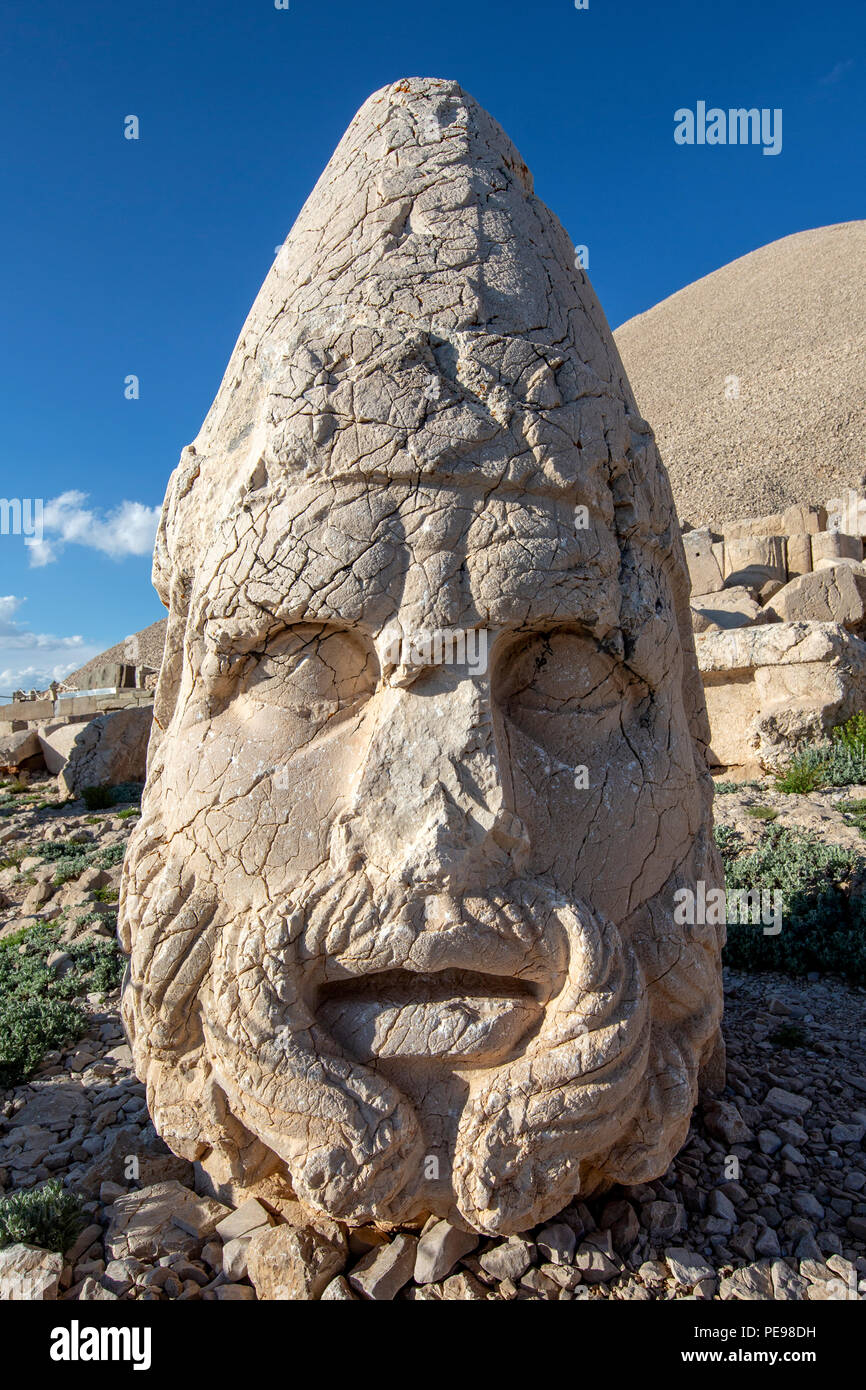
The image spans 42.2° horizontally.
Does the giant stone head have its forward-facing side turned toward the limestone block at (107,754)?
no

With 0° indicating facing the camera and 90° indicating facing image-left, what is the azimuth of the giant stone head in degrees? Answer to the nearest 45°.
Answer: approximately 0°

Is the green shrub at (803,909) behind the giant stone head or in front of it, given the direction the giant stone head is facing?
behind

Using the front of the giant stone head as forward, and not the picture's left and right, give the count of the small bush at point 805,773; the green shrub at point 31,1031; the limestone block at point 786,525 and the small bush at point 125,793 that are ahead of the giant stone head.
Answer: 0

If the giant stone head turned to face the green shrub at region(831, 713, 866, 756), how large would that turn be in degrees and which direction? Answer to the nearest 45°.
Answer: approximately 135° to its left

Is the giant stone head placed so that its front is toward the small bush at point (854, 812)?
no

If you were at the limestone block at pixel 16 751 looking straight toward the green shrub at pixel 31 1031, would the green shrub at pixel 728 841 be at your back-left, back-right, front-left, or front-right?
front-left

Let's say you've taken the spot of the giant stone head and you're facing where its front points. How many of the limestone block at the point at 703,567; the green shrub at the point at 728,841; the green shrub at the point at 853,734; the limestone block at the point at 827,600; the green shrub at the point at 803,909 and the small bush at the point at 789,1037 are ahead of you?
0

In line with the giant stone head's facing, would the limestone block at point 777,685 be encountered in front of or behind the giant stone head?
behind

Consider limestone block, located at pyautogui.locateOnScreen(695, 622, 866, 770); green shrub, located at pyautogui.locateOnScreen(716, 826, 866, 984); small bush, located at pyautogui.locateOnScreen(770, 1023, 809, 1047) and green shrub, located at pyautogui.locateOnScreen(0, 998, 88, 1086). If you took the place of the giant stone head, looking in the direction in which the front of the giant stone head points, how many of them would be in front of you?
0

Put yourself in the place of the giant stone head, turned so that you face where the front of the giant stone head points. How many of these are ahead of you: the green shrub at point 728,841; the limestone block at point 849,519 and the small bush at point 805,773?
0

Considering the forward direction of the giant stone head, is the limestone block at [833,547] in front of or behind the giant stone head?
behind

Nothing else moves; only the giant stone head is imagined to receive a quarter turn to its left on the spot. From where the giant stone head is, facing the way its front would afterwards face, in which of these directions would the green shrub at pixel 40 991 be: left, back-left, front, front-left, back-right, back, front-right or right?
back-left

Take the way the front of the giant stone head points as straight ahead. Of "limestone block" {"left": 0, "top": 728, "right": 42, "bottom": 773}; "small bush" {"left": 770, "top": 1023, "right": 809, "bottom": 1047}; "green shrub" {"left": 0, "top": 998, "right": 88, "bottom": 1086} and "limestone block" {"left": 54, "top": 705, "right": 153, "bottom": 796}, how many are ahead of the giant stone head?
0
